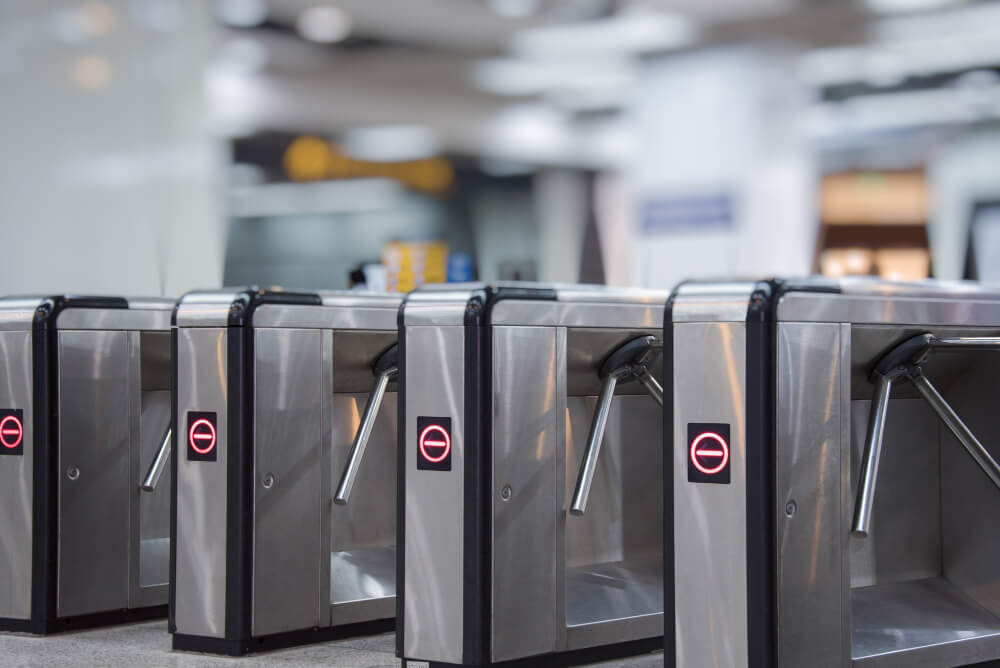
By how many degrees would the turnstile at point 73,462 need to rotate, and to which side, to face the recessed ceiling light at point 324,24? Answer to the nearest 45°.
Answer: approximately 180°

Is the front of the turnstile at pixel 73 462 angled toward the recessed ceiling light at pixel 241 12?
no

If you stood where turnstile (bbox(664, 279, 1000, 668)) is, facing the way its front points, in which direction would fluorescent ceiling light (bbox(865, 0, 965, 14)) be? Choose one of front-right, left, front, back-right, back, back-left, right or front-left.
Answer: back-right

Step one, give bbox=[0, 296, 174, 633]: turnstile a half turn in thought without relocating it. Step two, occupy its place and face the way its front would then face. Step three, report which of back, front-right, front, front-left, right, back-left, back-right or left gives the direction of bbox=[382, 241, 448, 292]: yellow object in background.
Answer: front

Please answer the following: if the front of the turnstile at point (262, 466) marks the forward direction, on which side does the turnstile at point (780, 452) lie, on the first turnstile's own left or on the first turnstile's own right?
on the first turnstile's own left

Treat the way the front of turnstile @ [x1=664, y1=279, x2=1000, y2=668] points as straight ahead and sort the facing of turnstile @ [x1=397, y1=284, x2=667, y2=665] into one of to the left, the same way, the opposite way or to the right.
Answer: the same way

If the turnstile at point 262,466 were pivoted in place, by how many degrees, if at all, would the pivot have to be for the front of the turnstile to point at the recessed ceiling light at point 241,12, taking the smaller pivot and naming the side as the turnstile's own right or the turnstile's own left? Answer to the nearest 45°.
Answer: approximately 135° to the turnstile's own right

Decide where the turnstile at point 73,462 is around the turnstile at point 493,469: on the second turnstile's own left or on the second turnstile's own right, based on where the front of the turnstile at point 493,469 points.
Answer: on the second turnstile's own right

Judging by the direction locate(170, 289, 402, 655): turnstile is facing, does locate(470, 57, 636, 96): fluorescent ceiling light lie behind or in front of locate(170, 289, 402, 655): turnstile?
behind

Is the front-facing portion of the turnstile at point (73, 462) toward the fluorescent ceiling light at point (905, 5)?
no

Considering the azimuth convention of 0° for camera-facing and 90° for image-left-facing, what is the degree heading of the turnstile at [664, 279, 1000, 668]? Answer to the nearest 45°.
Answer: approximately 45°

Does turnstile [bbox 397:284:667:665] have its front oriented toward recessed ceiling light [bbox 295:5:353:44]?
no

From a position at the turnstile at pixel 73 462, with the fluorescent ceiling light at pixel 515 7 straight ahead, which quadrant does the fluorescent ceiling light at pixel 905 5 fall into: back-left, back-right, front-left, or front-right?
front-right

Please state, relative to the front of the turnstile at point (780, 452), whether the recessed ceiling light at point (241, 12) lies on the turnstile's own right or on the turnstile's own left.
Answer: on the turnstile's own right

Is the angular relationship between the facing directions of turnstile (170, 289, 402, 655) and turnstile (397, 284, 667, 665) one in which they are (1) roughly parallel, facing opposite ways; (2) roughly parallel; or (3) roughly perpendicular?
roughly parallel

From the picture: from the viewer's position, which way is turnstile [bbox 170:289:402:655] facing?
facing the viewer and to the left of the viewer

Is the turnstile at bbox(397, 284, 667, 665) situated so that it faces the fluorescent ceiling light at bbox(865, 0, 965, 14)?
no

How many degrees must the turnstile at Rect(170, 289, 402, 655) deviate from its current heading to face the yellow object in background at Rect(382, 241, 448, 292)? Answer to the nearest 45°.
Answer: approximately 135° to its right

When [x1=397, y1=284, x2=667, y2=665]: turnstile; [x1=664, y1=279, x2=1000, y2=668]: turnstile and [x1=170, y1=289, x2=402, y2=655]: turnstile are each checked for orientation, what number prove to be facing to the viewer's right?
0
